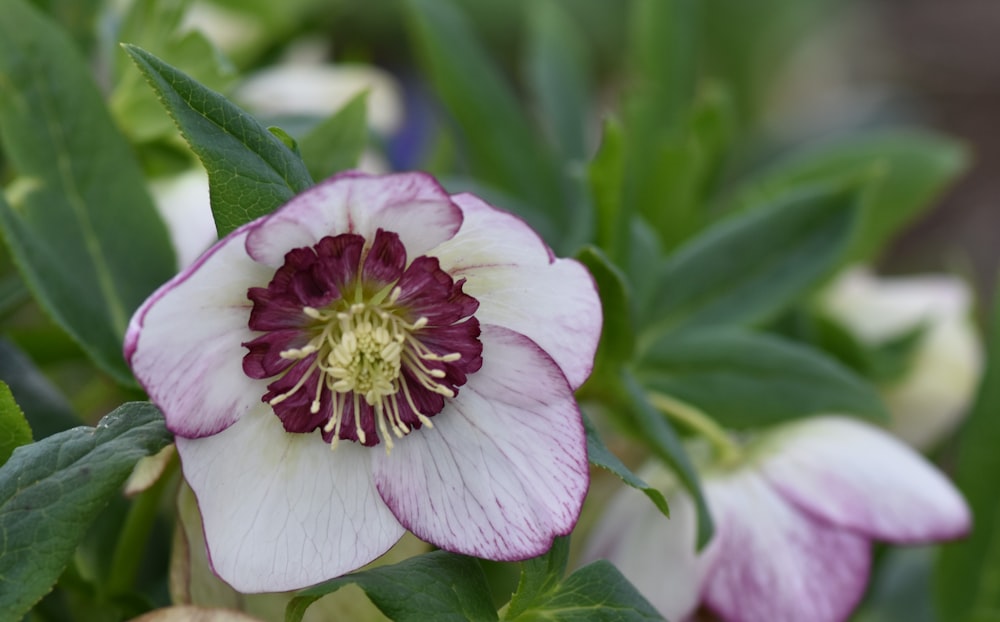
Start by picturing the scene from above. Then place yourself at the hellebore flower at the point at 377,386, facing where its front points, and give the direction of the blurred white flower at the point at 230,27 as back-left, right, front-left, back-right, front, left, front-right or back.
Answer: back

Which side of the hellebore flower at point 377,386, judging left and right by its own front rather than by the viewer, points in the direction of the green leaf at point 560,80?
back

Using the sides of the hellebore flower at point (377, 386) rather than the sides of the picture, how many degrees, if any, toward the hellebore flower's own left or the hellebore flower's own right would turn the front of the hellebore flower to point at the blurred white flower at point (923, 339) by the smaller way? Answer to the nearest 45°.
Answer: approximately 135° to the hellebore flower's own left

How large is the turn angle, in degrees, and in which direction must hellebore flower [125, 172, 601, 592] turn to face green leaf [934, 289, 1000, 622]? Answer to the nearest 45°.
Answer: approximately 90° to its left

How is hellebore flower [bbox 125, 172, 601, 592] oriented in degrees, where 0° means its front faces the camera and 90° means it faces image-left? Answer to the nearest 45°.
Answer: approximately 0°

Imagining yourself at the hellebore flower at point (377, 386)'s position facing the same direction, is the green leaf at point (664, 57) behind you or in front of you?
behind
